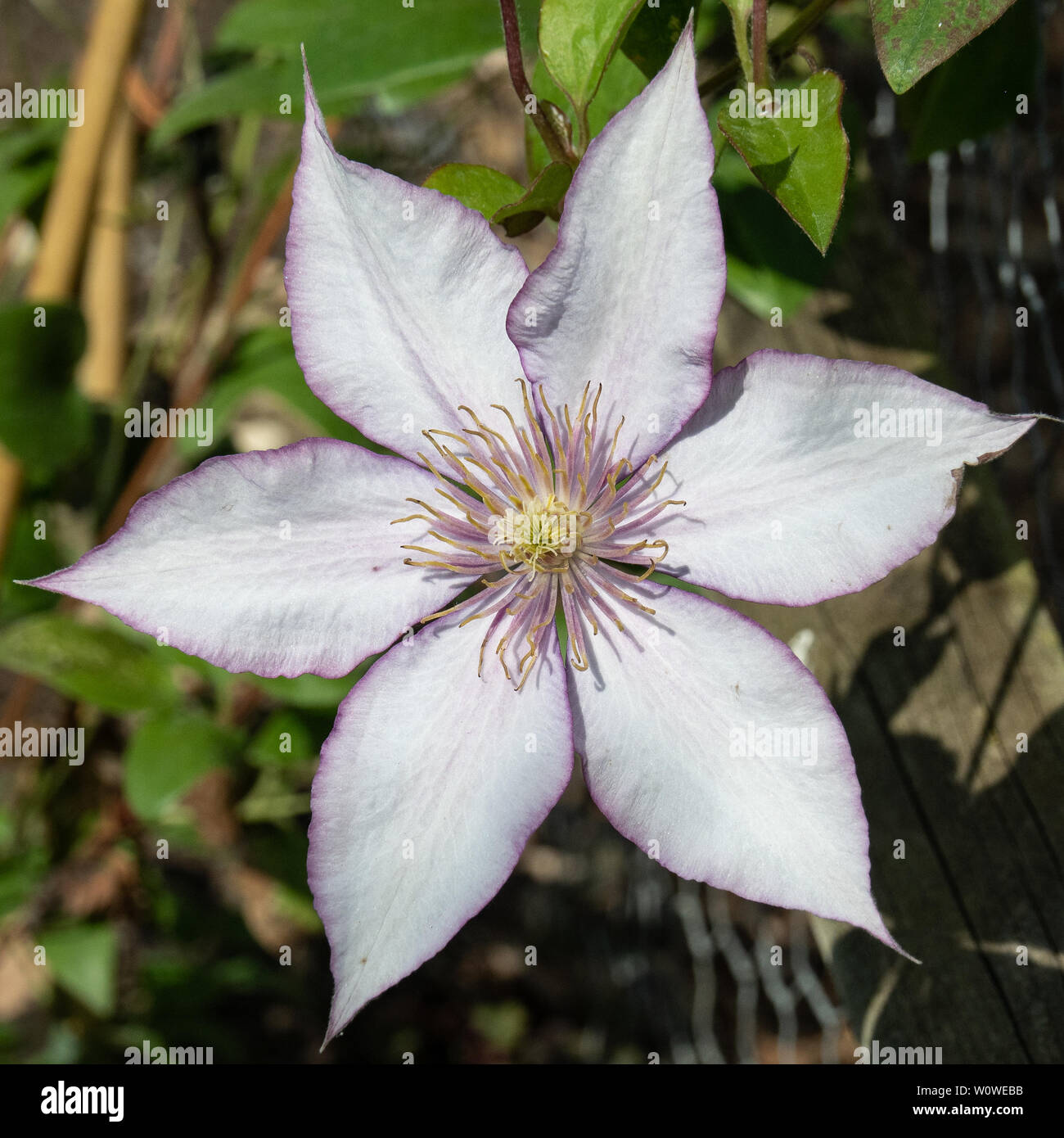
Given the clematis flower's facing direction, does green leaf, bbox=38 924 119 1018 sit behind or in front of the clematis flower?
behind

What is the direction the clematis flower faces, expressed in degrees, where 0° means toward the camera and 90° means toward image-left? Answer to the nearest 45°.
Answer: approximately 0°

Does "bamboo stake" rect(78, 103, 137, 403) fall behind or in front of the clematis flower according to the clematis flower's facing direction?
behind
